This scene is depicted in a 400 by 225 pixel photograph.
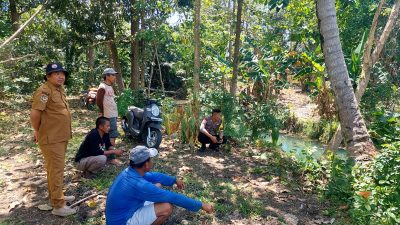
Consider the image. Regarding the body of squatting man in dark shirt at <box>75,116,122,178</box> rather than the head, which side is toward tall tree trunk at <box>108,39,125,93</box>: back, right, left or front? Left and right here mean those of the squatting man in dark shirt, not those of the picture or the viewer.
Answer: left

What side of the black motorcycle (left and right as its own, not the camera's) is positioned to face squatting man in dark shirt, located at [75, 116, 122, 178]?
right

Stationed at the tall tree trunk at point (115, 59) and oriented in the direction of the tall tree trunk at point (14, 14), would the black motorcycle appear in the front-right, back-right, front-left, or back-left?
back-left

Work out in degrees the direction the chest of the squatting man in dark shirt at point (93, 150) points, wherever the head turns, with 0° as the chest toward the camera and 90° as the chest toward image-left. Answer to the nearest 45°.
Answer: approximately 270°

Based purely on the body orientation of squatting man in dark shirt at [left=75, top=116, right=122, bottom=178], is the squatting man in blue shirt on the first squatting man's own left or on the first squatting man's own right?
on the first squatting man's own right

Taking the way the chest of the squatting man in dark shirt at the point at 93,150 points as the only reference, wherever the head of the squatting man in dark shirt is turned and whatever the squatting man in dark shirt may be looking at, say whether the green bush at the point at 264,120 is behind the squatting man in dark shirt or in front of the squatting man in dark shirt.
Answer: in front

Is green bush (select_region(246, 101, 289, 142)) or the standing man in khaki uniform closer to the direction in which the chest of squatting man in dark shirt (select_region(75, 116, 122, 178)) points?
the green bush

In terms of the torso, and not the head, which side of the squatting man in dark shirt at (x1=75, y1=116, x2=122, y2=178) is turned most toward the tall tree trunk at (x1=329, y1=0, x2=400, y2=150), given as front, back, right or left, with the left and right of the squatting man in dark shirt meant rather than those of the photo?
front

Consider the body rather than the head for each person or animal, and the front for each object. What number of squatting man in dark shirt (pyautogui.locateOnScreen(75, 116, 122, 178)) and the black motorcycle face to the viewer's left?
0

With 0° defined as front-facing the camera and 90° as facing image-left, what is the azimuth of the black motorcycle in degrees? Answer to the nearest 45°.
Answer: approximately 315°

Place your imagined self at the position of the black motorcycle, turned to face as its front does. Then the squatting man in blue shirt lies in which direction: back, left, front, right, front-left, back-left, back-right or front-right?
front-right

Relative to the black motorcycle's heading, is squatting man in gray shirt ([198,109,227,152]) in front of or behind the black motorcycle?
in front

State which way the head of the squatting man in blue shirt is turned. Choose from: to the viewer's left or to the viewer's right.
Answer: to the viewer's right
